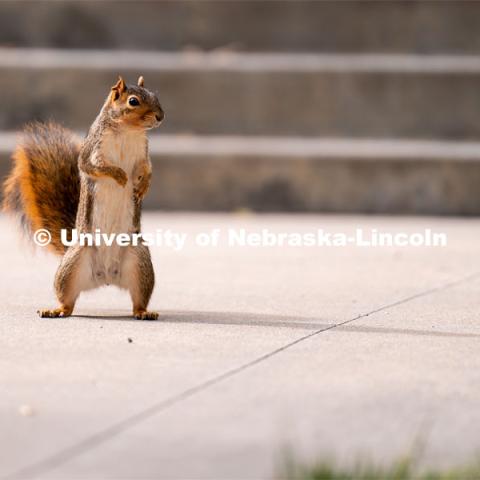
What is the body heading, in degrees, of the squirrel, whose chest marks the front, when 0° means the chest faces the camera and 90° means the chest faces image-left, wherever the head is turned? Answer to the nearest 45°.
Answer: approximately 315°
